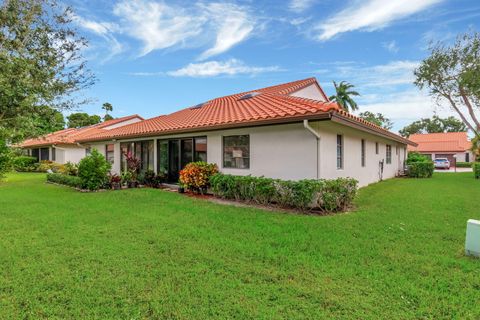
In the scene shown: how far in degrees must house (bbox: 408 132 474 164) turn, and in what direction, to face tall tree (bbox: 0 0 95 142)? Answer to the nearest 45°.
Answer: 0° — it already faces it

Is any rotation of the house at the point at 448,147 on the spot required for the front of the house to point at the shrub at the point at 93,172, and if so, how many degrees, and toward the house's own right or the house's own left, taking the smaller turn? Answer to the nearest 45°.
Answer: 0° — it already faces it

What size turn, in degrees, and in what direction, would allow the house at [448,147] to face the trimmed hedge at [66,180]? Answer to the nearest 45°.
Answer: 0° — it already faces it

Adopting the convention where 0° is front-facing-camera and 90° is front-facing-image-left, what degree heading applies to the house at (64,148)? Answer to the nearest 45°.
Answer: approximately 45°

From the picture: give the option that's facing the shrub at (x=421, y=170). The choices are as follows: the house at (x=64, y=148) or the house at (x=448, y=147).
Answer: the house at (x=448, y=147)

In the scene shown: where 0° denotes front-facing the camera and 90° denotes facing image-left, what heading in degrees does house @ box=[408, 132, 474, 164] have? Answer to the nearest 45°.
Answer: approximately 0°
